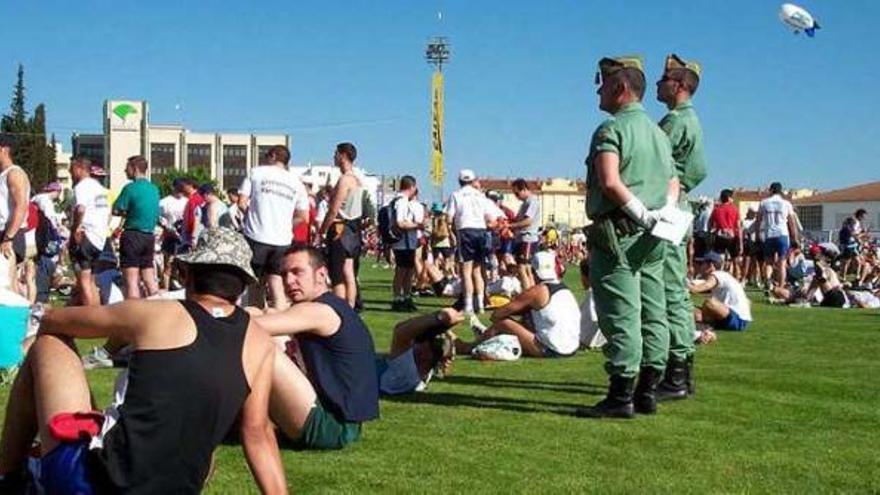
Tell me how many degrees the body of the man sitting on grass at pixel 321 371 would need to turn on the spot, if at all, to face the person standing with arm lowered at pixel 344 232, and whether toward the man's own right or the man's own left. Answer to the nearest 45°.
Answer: approximately 90° to the man's own right

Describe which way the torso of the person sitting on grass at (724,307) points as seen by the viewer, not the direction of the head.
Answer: to the viewer's left

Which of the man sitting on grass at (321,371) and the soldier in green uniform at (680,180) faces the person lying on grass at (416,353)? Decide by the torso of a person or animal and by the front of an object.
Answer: the soldier in green uniform

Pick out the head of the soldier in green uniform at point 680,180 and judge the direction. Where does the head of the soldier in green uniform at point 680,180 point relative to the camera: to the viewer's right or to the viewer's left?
to the viewer's left

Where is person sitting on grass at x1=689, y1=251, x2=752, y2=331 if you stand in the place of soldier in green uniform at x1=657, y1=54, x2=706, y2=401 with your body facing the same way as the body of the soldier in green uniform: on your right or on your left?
on your right

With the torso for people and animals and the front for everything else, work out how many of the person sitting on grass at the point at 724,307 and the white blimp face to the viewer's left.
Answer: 2

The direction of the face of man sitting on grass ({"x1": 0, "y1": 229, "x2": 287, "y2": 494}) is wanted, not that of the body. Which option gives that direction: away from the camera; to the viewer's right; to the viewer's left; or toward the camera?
away from the camera

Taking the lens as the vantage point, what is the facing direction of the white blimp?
facing to the left of the viewer

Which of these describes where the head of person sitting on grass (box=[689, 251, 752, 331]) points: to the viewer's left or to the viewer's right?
to the viewer's left

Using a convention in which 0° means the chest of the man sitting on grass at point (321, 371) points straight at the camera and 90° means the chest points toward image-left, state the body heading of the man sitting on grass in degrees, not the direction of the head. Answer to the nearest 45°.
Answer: approximately 90°

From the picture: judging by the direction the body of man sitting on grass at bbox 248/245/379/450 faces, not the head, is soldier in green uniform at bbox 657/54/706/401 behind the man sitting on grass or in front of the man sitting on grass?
behind

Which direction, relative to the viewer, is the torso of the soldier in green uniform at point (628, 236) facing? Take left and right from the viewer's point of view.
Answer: facing away from the viewer and to the left of the viewer

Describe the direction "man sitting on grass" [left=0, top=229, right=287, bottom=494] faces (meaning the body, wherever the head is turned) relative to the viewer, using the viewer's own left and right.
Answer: facing away from the viewer and to the left of the viewer

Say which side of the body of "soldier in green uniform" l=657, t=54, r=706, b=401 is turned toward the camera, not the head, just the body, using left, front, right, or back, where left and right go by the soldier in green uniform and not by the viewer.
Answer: left
